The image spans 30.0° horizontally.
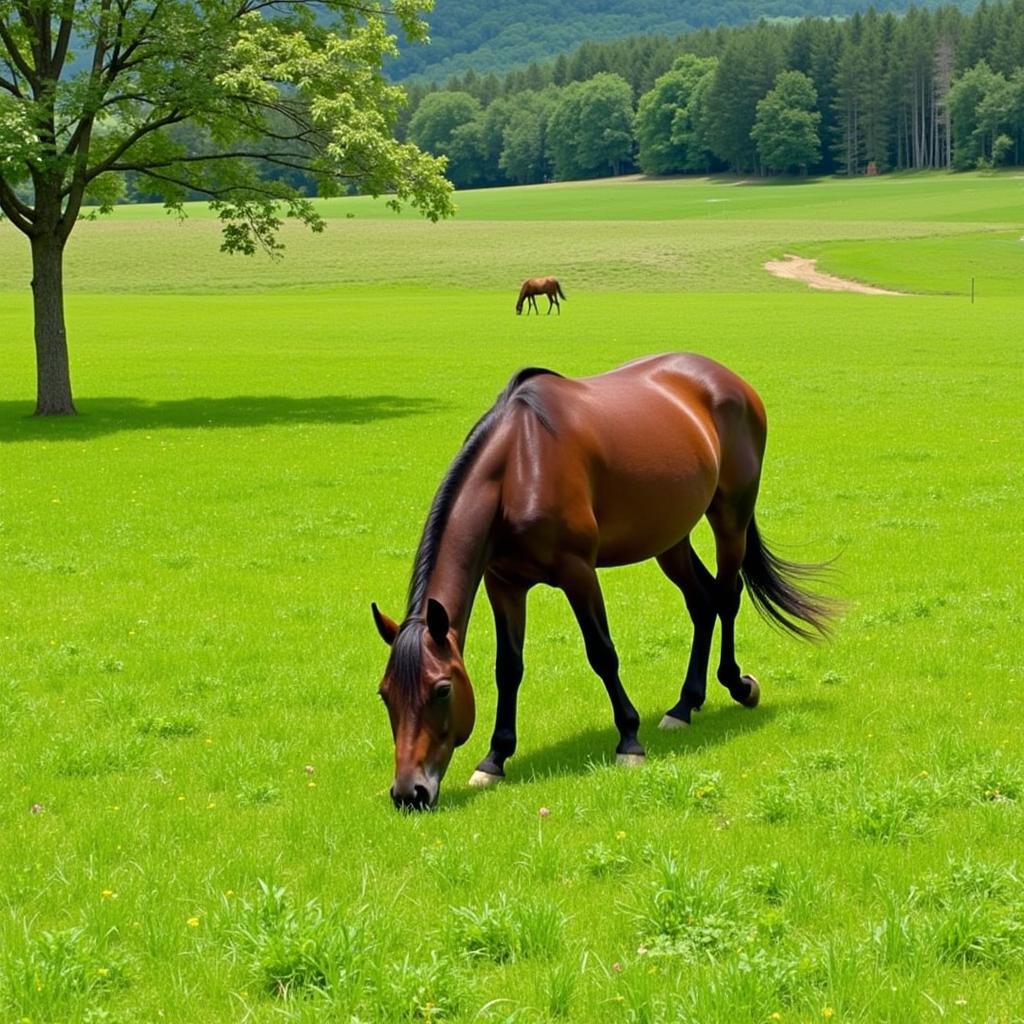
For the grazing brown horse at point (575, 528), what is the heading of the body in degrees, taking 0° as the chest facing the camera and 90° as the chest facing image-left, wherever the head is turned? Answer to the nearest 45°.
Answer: approximately 45°

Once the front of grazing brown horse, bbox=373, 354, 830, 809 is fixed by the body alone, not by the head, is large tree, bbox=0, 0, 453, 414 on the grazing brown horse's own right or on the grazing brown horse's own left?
on the grazing brown horse's own right
